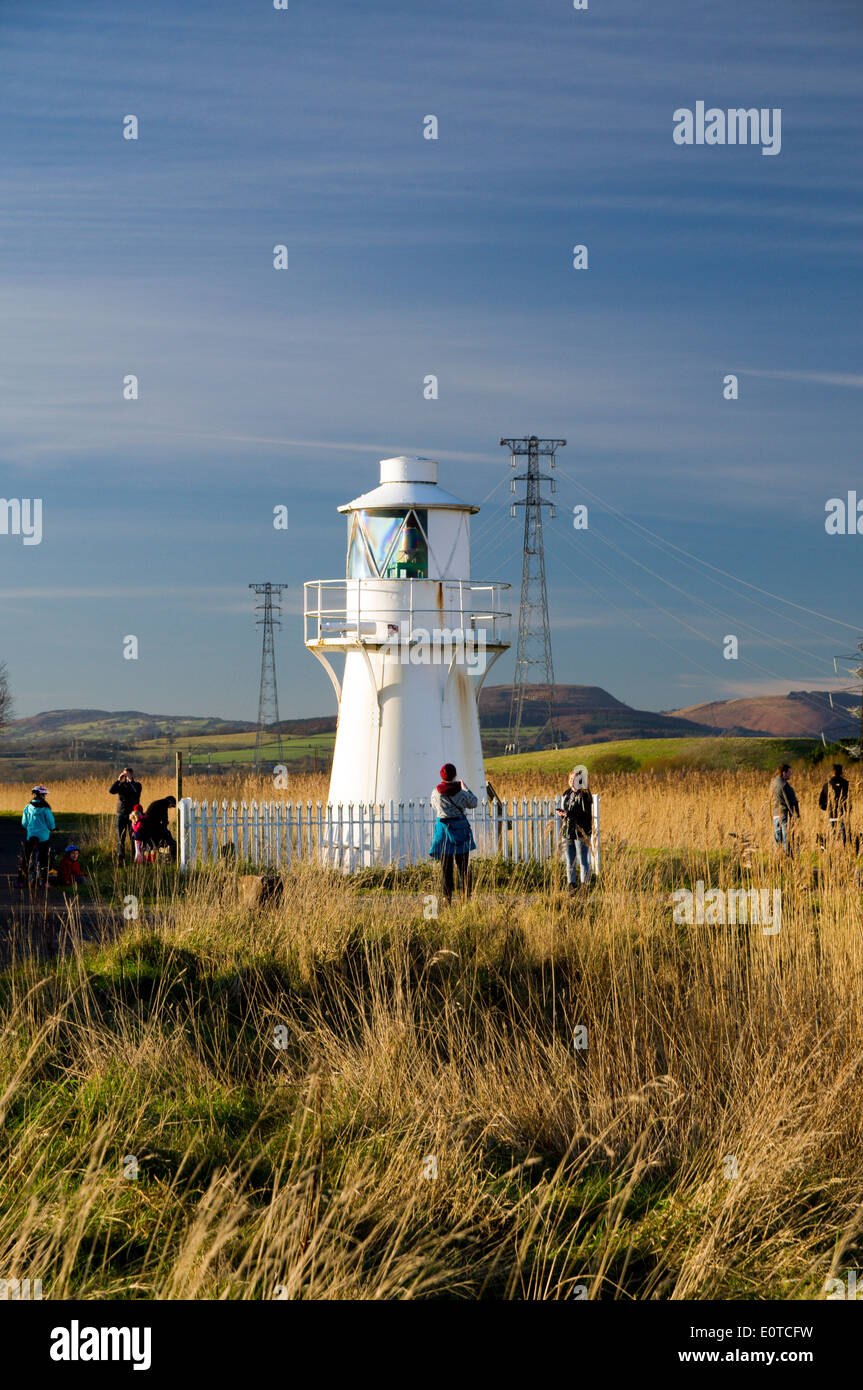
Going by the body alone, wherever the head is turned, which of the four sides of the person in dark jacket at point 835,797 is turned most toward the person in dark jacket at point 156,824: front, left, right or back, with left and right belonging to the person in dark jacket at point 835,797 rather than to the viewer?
left

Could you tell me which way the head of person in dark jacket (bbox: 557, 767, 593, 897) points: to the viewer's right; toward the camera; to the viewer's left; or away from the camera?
toward the camera

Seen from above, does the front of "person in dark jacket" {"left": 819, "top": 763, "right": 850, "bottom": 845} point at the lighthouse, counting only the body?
no

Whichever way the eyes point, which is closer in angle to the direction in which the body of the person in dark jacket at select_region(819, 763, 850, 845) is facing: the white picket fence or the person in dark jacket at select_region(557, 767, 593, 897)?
the white picket fence

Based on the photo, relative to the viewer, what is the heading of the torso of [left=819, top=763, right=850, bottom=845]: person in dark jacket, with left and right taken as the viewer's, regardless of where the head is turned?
facing away from the viewer

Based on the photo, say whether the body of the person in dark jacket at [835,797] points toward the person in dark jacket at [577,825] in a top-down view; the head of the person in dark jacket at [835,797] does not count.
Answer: no

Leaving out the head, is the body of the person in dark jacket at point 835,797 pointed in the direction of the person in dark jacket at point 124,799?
no

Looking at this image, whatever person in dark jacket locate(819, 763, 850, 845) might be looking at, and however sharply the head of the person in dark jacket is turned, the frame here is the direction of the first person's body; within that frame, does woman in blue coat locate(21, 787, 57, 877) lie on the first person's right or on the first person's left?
on the first person's left

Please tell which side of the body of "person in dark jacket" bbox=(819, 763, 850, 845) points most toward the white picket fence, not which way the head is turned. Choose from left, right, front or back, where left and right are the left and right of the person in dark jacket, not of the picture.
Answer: left

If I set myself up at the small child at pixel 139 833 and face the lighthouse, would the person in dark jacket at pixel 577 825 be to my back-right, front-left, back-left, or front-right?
front-right
